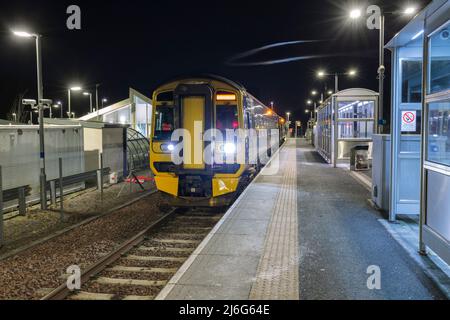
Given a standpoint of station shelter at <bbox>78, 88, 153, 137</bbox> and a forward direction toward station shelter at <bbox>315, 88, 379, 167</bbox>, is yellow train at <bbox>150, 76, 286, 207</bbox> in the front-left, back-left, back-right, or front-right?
front-right

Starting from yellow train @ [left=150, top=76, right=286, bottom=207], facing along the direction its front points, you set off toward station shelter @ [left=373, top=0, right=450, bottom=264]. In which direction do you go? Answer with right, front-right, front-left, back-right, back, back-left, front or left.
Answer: front-left

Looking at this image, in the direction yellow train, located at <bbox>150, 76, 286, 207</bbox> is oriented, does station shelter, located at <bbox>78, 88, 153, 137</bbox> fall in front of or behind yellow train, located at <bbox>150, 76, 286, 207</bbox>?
behind

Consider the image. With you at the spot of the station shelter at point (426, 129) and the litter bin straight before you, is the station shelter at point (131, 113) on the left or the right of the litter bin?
left

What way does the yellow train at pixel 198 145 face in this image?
toward the camera

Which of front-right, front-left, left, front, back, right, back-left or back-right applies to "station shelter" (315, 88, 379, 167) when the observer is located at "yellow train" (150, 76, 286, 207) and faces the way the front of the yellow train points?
back-left
